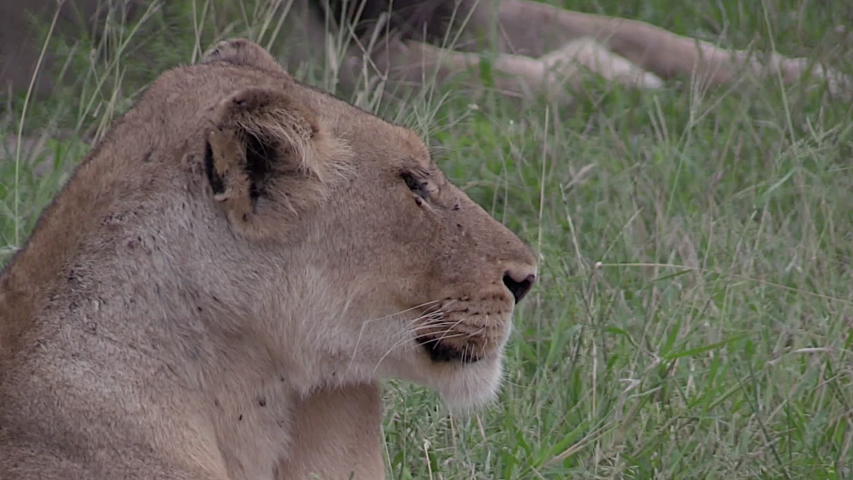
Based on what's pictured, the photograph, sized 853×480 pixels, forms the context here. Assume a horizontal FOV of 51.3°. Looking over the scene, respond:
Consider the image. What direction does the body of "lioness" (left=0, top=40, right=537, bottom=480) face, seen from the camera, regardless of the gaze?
to the viewer's right

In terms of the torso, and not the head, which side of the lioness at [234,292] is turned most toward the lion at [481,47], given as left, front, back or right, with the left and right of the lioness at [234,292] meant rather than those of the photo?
left
